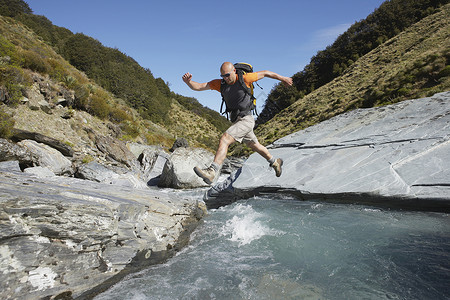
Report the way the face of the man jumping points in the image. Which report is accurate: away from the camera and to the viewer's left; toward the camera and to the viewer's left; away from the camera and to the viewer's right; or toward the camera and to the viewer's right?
toward the camera and to the viewer's left

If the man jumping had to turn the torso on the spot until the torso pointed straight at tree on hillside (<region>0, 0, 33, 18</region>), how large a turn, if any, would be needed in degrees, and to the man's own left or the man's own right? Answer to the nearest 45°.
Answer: approximately 90° to the man's own right

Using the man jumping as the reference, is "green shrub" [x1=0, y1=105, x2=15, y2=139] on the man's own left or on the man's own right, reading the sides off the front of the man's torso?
on the man's own right

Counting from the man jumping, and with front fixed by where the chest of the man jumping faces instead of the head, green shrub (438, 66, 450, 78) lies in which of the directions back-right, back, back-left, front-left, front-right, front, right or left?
back

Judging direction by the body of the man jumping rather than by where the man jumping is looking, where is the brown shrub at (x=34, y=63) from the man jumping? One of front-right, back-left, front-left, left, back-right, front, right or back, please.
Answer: right

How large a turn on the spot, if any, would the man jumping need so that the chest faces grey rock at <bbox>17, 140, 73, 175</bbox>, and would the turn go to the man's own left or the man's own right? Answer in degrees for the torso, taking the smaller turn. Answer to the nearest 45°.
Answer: approximately 90° to the man's own right

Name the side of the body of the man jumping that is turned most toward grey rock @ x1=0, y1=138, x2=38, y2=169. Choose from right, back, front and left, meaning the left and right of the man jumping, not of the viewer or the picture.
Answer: right

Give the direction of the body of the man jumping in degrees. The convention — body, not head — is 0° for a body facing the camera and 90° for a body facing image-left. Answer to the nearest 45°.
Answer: approximately 45°
